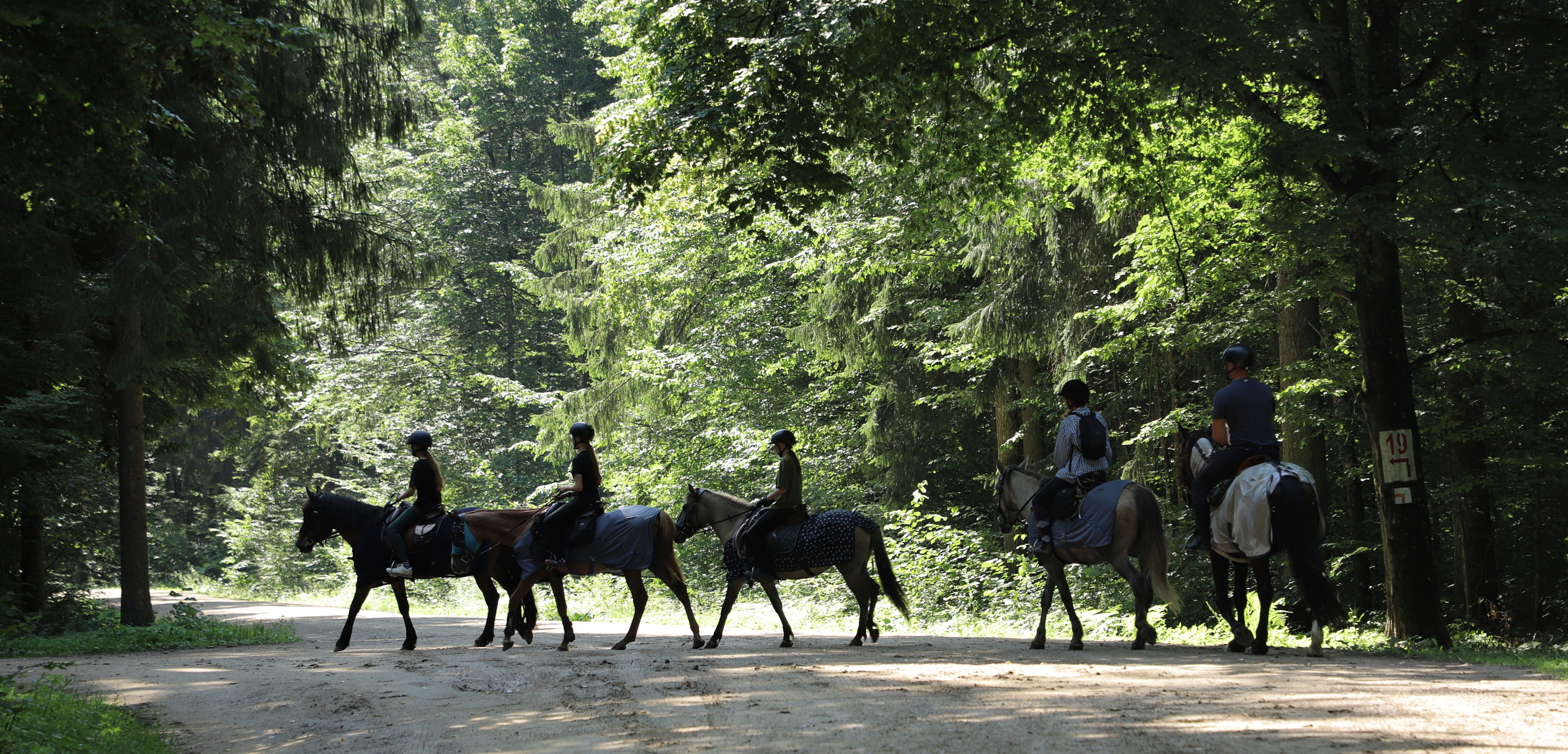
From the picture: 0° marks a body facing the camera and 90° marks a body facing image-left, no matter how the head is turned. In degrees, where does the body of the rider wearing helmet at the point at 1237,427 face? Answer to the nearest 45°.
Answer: approximately 135°

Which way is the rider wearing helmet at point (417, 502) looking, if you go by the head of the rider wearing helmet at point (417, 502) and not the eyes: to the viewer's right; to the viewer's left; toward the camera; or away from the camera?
to the viewer's left

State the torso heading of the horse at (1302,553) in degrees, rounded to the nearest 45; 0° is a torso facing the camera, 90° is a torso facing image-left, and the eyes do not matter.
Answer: approximately 135°

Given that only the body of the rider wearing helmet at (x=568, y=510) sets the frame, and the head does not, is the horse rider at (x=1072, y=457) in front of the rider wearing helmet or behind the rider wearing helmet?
behind

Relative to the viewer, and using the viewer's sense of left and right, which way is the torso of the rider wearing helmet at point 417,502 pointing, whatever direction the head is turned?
facing to the left of the viewer

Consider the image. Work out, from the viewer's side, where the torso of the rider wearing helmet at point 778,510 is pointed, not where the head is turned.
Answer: to the viewer's left

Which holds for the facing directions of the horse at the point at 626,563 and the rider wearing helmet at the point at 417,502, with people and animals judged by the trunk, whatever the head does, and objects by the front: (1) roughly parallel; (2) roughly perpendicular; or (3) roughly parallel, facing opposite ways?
roughly parallel

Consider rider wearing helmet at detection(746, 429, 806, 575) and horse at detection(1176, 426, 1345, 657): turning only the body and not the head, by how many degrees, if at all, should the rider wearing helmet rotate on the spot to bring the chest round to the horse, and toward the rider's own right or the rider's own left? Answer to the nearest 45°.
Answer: approximately 135° to the rider's own left

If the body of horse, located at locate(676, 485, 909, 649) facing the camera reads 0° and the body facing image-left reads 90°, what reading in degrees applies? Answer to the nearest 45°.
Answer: approximately 90°

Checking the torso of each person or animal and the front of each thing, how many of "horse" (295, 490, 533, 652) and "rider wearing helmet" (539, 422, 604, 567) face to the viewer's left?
2

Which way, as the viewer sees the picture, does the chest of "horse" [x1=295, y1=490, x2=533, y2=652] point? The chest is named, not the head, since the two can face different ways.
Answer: to the viewer's left

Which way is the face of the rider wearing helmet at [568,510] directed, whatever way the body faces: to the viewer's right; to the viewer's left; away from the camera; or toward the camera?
to the viewer's left

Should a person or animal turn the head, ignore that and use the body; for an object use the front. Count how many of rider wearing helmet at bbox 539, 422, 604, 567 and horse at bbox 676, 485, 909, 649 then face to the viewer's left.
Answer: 2

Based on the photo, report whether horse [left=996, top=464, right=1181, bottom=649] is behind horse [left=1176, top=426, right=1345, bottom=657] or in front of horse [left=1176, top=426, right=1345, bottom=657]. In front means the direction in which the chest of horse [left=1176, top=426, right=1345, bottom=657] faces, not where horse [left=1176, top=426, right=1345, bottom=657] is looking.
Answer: in front

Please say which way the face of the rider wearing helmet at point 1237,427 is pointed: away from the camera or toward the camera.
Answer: away from the camera
